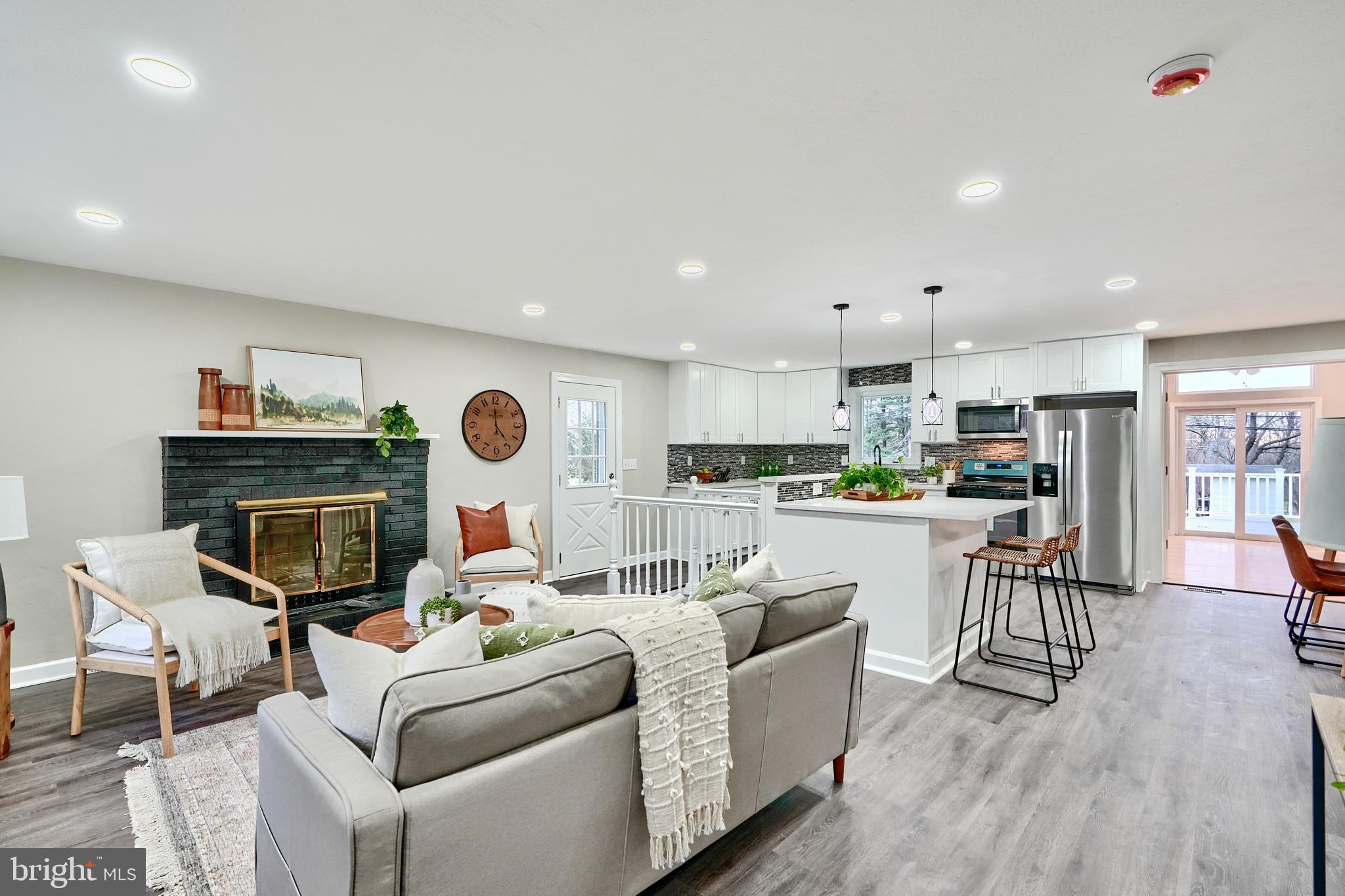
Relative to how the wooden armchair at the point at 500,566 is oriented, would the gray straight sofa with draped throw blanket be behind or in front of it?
in front

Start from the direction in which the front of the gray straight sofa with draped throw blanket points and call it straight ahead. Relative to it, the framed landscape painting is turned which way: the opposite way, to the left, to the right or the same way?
the opposite way

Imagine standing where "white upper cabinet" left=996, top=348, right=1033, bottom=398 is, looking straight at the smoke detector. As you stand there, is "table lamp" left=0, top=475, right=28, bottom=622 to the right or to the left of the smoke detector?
right

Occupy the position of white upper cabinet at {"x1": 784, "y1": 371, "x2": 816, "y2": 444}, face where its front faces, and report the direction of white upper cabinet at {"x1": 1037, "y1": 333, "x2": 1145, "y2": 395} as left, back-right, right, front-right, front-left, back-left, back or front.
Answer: front-left

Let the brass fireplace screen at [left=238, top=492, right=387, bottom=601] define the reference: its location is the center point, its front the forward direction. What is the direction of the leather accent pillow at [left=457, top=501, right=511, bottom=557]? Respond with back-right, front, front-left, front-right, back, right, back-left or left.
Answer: front-left

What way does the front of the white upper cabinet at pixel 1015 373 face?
toward the camera

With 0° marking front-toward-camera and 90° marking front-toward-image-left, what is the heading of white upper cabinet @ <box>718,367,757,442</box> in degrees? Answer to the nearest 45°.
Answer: approximately 315°

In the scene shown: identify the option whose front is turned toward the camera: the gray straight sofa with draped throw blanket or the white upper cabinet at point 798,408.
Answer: the white upper cabinet

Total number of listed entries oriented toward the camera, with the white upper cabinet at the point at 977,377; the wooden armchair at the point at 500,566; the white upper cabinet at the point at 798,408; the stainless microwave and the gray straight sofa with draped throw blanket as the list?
4

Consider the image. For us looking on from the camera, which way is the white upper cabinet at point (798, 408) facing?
facing the viewer

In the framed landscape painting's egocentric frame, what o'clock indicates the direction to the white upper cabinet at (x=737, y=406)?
The white upper cabinet is roughly at 10 o'clock from the framed landscape painting.

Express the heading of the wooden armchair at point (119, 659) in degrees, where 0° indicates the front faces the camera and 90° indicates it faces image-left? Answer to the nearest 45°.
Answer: approximately 315°

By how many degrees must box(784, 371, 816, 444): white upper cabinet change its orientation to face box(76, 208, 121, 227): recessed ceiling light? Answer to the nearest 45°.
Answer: approximately 45° to its right

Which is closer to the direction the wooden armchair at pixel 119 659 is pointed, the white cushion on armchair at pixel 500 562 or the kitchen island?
the kitchen island

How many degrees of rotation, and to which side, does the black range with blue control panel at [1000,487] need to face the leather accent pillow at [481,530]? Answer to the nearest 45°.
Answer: approximately 45° to its right

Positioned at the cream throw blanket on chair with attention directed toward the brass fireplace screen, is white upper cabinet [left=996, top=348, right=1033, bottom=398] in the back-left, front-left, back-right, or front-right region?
front-right

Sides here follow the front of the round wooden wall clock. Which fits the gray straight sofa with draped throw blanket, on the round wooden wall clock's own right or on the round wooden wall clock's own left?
on the round wooden wall clock's own right

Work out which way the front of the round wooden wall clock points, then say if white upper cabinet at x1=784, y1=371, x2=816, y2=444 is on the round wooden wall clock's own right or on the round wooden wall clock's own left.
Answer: on the round wooden wall clock's own left

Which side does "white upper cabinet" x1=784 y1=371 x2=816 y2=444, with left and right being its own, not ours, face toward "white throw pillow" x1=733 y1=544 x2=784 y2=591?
front
